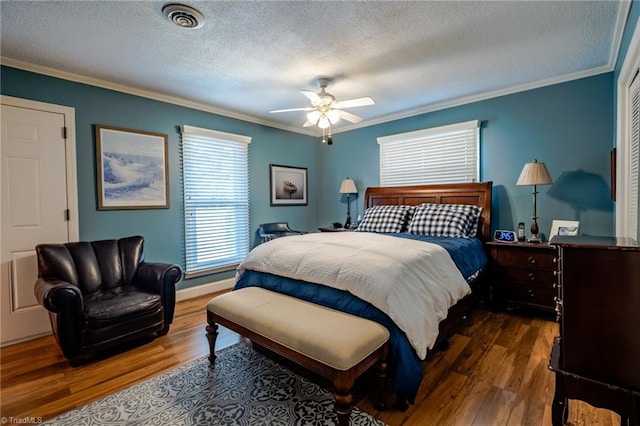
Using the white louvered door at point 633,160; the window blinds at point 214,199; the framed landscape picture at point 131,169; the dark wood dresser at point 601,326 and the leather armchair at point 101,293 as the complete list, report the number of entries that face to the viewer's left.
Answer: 2

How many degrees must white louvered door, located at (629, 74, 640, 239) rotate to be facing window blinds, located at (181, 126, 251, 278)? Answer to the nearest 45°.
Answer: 0° — it already faces it

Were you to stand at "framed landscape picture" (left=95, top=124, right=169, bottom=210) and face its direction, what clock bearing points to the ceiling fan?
The ceiling fan is roughly at 12 o'clock from the framed landscape picture.

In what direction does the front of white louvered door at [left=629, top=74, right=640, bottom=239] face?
to the viewer's left

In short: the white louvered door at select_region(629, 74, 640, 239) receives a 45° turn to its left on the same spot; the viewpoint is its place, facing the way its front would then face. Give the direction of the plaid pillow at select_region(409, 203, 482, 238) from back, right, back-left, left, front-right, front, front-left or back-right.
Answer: front-right

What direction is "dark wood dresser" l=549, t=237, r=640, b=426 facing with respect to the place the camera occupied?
facing to the left of the viewer

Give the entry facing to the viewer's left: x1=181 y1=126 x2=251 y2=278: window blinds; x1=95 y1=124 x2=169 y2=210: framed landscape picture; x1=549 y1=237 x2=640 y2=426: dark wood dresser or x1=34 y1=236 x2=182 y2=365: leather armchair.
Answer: the dark wood dresser

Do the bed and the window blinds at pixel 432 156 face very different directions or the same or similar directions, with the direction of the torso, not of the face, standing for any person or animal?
same or similar directions

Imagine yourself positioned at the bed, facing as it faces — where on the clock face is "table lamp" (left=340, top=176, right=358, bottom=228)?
The table lamp is roughly at 4 o'clock from the bed.

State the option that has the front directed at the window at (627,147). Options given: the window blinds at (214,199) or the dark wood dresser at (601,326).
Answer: the window blinds

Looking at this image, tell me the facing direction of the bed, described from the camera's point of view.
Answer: facing the viewer and to the left of the viewer

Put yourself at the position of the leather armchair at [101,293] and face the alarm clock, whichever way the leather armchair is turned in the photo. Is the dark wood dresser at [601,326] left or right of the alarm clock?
right

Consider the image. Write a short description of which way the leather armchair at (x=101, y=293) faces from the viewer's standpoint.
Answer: facing the viewer and to the right of the viewer
